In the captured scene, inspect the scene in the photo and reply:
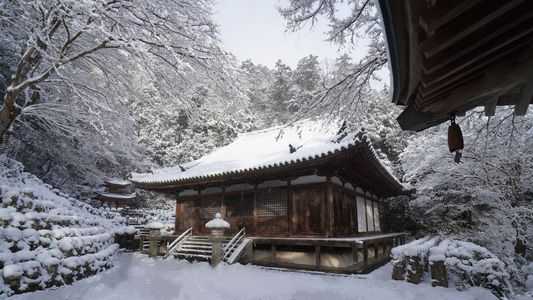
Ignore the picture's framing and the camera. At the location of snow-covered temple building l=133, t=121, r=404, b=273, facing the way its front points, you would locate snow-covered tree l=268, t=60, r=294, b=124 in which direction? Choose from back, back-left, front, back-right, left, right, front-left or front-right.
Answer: back-right

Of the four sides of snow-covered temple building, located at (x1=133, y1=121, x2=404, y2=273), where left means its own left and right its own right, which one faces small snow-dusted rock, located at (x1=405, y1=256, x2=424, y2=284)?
left

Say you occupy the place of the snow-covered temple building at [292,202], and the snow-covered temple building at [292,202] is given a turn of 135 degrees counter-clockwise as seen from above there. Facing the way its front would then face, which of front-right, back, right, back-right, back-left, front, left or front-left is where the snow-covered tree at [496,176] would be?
front

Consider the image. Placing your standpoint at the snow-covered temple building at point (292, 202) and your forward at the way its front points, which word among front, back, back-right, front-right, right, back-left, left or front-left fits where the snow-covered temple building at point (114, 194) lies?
right

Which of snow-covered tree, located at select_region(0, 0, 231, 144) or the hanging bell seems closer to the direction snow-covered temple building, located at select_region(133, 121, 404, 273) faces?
the snow-covered tree

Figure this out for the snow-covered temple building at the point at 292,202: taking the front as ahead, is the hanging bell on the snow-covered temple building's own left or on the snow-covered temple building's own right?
on the snow-covered temple building's own left

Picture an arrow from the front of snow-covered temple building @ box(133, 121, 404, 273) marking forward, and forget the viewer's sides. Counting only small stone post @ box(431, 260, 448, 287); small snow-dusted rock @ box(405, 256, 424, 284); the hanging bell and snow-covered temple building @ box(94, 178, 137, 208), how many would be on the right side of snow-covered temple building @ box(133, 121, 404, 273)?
1

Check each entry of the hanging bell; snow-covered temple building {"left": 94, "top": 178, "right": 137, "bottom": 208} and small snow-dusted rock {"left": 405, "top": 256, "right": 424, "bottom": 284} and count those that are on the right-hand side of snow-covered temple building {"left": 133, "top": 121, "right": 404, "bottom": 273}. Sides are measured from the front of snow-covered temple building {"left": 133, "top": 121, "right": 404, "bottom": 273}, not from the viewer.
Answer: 1

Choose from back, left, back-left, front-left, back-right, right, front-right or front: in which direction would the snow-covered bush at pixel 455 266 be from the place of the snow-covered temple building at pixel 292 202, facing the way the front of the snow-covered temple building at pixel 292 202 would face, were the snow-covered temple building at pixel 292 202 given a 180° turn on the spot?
right

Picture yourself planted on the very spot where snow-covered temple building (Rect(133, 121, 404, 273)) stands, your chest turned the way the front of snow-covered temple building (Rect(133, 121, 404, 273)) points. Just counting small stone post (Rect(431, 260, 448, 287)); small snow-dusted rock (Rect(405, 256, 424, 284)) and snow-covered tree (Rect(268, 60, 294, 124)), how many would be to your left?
2

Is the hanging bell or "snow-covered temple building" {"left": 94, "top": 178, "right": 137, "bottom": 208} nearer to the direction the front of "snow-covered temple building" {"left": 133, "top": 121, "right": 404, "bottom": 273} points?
the hanging bell

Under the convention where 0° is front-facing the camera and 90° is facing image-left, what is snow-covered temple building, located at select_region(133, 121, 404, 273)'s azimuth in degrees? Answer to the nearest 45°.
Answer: approximately 45°

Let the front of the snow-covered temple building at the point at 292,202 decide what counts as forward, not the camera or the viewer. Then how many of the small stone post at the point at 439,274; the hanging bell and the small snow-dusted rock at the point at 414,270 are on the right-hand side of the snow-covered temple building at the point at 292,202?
0

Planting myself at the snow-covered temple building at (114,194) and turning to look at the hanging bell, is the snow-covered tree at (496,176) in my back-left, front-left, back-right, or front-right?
front-left
